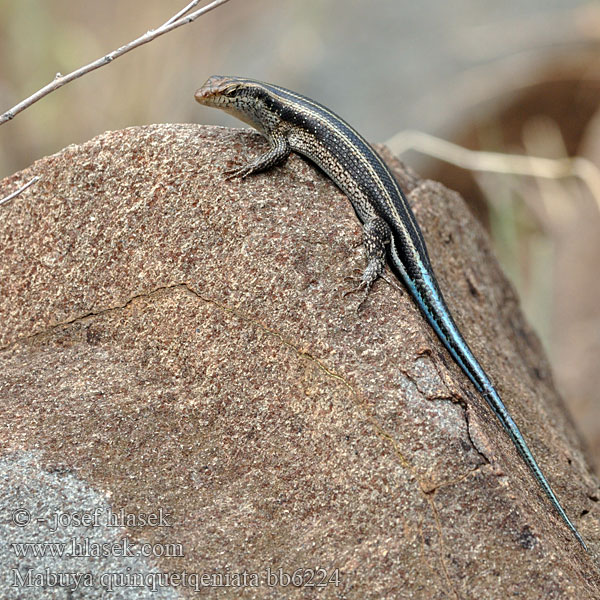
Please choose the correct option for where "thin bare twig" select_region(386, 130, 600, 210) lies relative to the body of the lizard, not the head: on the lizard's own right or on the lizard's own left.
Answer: on the lizard's own right

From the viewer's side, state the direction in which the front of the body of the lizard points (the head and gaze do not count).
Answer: to the viewer's left
